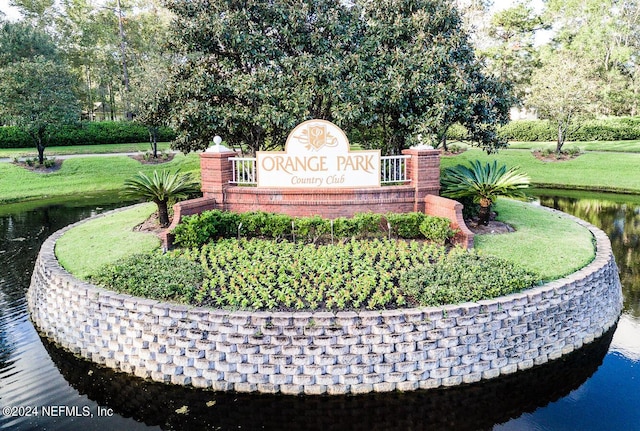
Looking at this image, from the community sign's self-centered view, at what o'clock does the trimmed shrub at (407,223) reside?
The trimmed shrub is roughly at 10 o'clock from the community sign.

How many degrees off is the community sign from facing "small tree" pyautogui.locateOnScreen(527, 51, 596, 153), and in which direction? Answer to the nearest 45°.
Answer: approximately 135° to its left

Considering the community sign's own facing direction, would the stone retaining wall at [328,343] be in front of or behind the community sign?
in front

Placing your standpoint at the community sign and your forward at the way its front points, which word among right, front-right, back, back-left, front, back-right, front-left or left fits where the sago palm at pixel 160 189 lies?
right

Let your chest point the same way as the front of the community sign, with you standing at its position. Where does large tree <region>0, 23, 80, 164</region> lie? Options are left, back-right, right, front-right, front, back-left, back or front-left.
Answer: back-right

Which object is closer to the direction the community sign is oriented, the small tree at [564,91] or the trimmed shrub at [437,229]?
the trimmed shrub

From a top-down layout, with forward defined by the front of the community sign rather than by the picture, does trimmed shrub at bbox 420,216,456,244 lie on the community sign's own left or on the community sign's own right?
on the community sign's own left

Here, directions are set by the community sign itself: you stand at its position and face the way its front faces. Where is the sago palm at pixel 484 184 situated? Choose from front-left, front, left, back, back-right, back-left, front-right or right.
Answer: left

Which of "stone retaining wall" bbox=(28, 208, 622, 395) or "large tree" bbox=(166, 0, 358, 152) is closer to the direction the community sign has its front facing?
the stone retaining wall

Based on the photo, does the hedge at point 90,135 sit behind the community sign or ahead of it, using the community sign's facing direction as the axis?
behind

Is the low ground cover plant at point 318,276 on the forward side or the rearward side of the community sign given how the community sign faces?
on the forward side

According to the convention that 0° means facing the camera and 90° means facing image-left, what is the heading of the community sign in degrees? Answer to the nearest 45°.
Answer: approximately 0°

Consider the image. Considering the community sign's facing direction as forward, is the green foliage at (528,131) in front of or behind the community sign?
behind
